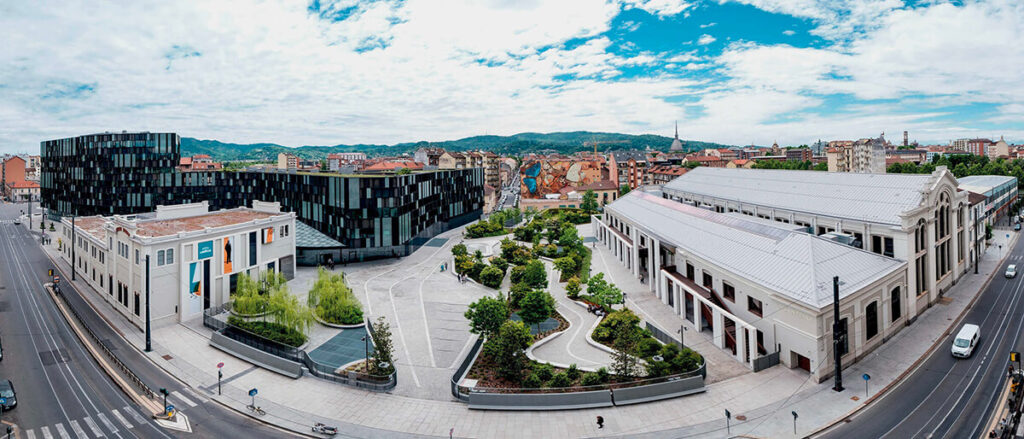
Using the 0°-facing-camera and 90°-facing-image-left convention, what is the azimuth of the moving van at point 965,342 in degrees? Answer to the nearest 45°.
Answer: approximately 45°

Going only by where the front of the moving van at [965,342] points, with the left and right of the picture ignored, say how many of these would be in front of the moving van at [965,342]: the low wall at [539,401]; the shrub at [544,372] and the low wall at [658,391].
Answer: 3

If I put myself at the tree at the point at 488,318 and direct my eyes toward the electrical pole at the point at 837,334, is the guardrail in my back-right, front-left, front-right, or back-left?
back-right

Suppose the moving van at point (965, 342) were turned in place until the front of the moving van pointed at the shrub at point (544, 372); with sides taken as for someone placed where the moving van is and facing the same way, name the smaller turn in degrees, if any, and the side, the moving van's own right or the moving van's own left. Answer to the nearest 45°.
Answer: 0° — it already faces it
